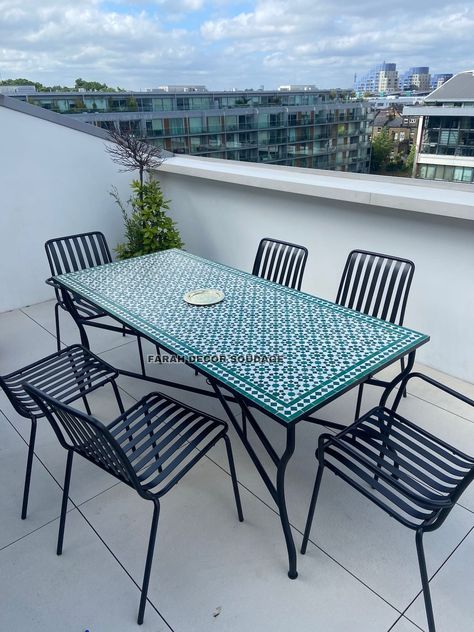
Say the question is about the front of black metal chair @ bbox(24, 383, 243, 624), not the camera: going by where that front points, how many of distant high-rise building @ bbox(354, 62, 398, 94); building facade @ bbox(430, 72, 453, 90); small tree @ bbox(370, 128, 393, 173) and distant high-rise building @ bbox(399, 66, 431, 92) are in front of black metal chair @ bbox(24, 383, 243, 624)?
4

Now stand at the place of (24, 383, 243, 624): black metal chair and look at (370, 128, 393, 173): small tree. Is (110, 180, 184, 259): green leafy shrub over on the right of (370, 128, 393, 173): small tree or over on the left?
left

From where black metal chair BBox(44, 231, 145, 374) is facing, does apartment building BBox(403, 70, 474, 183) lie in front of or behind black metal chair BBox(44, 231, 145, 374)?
behind

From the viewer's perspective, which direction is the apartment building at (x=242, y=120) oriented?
toward the camera

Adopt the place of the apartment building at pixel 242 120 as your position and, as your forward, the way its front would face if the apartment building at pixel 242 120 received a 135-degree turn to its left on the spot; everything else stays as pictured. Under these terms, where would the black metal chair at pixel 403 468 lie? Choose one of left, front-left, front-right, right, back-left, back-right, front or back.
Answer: back-right

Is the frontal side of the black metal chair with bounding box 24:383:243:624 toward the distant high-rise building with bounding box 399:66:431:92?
yes

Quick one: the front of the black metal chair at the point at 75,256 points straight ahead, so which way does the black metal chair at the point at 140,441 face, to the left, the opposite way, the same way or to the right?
to the left

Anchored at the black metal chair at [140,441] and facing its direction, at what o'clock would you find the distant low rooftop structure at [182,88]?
The distant low rooftop structure is roughly at 11 o'clock from the black metal chair.

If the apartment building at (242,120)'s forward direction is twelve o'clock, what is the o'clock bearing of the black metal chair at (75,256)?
The black metal chair is roughly at 1 o'clock from the apartment building.

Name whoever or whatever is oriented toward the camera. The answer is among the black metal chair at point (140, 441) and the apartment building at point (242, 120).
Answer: the apartment building

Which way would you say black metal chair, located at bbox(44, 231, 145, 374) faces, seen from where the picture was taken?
facing the viewer and to the right of the viewer

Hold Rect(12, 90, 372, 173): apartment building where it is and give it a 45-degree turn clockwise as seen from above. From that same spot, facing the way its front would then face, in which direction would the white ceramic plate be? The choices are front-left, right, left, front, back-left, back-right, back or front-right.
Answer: front-left

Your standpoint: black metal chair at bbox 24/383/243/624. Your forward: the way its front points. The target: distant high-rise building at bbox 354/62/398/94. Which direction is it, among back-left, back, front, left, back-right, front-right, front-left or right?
front

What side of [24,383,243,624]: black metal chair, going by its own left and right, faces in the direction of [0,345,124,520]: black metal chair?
left

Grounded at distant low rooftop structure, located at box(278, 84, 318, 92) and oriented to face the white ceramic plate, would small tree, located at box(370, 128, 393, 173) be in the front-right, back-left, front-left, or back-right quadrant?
front-left

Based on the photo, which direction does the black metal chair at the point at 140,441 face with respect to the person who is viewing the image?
facing away from the viewer and to the right of the viewer

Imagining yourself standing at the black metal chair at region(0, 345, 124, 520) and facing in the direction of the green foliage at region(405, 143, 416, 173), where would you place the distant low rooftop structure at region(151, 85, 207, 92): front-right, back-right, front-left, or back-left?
front-left

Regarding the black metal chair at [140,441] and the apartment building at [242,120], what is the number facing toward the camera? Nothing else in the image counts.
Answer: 1

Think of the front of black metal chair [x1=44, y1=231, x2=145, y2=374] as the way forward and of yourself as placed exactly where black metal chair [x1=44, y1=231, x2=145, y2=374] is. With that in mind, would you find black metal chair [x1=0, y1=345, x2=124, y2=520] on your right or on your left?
on your right

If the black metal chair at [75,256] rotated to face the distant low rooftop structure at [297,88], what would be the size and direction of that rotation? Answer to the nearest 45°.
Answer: approximately 90° to its left

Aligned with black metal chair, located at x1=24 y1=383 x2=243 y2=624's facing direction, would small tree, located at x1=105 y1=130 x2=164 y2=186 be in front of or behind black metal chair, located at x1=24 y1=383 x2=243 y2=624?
in front
